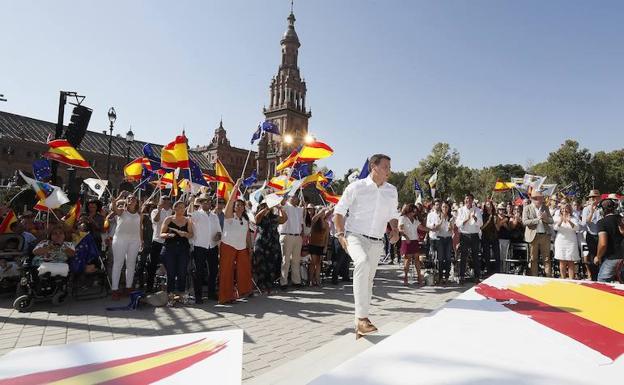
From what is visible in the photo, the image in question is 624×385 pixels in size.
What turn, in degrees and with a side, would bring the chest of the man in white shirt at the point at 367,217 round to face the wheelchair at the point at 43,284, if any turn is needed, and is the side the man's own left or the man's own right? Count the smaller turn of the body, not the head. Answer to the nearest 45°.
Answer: approximately 135° to the man's own right

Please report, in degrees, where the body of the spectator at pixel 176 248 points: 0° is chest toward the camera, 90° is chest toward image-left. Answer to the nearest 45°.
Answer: approximately 0°

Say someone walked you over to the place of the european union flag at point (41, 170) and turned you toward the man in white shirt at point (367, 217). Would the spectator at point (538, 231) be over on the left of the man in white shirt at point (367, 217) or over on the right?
left

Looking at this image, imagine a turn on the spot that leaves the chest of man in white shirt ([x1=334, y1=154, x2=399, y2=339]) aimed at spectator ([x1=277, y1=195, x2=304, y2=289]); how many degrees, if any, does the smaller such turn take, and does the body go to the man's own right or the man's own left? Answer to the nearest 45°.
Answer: approximately 135° to the man's own left

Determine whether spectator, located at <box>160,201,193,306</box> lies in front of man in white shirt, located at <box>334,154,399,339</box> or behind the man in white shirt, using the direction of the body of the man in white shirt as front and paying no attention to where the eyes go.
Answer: behind

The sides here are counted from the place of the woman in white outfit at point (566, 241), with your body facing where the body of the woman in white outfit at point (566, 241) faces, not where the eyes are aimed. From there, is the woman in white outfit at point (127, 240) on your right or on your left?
on your right

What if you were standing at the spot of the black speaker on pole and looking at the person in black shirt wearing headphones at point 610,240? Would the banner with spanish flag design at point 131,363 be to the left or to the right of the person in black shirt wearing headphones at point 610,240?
right

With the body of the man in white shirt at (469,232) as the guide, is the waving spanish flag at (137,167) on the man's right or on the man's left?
on the man's right

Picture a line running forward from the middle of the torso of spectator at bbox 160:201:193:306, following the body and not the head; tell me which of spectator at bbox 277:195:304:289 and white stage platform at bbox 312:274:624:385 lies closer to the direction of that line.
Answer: the white stage platform
